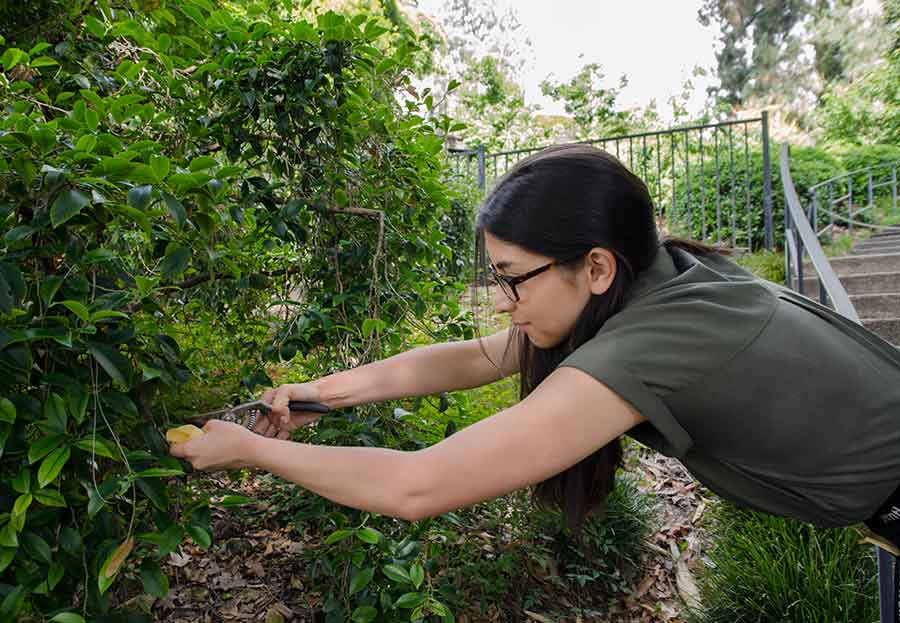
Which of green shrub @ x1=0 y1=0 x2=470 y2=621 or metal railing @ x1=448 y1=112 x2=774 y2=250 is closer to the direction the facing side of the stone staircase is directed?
the green shrub

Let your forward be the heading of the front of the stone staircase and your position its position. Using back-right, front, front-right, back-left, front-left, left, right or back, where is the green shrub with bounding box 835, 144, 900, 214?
back

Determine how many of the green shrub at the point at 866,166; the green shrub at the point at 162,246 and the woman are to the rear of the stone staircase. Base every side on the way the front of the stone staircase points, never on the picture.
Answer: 1

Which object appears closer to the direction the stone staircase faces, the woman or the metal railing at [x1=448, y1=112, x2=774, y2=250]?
the woman

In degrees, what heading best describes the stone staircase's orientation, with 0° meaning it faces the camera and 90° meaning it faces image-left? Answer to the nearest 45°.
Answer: approximately 0°

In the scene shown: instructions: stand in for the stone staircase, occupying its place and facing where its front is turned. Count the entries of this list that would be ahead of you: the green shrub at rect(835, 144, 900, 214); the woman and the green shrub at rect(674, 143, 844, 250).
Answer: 1

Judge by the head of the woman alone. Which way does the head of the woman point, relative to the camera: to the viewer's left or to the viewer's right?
to the viewer's left

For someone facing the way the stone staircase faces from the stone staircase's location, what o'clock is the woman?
The woman is roughly at 12 o'clock from the stone staircase.

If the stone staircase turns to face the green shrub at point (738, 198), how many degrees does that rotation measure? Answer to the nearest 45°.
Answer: approximately 135° to its right
